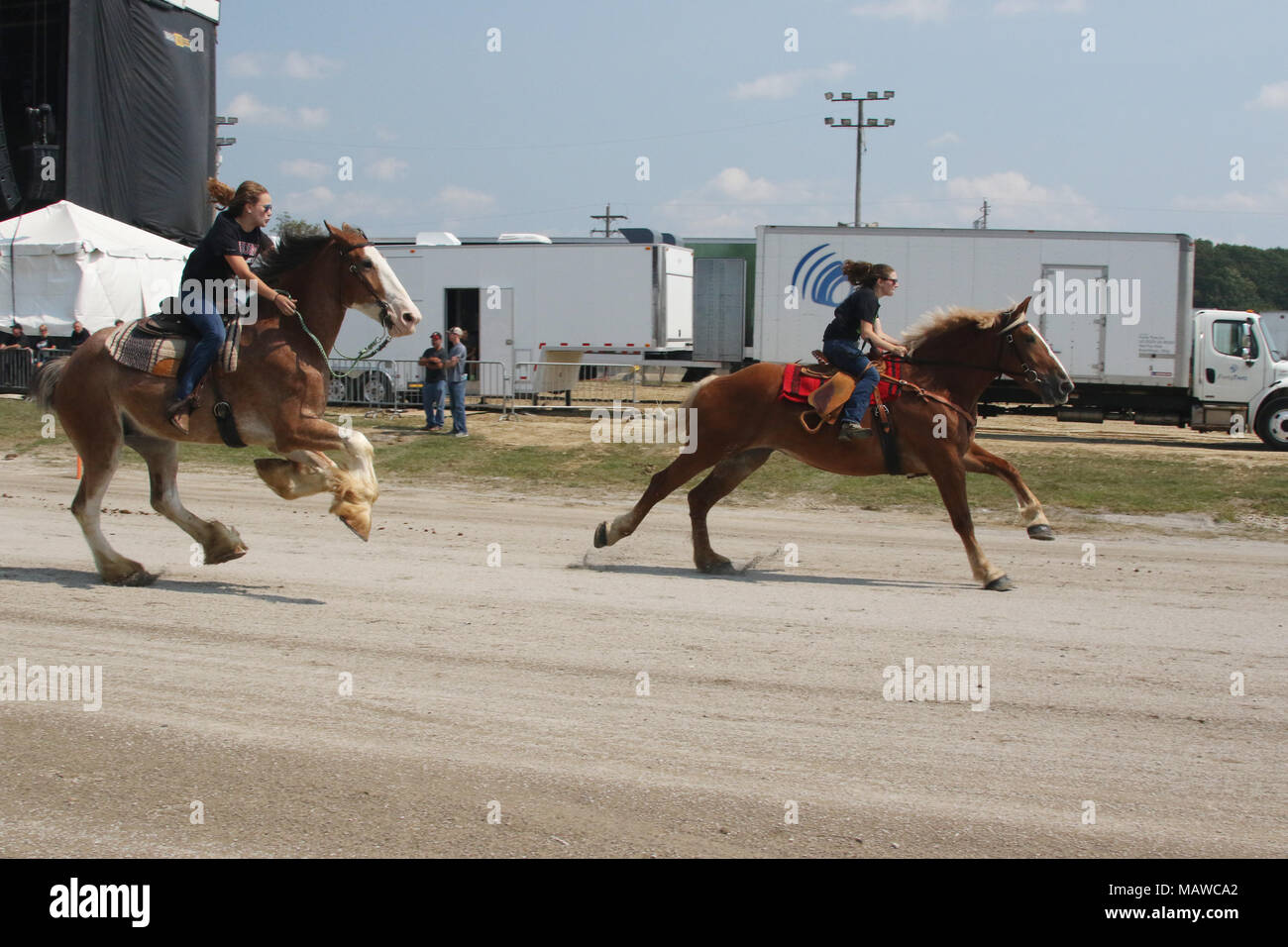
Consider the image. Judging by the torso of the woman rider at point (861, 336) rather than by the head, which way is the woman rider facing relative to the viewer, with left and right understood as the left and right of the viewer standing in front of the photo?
facing to the right of the viewer

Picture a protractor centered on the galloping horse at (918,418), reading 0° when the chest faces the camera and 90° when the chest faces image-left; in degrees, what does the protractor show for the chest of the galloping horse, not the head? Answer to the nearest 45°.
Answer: approximately 270°

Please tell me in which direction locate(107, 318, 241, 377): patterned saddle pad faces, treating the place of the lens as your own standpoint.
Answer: facing to the right of the viewer

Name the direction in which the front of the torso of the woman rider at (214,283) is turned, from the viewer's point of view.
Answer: to the viewer's right

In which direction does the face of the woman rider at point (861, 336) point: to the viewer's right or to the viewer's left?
to the viewer's right

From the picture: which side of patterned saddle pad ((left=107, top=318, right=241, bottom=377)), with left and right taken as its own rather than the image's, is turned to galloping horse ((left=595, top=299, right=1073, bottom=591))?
front

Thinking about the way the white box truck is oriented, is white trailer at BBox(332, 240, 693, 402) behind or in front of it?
behind

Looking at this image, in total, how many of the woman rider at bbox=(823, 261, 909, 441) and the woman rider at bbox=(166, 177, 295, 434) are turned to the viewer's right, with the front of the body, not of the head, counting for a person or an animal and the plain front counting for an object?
2

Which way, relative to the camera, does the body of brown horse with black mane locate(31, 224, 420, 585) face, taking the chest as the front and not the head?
to the viewer's right

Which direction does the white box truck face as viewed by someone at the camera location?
facing to the right of the viewer

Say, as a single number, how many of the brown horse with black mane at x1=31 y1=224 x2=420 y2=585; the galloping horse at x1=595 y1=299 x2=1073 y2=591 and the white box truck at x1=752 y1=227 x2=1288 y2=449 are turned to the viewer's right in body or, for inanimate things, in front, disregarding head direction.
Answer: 3

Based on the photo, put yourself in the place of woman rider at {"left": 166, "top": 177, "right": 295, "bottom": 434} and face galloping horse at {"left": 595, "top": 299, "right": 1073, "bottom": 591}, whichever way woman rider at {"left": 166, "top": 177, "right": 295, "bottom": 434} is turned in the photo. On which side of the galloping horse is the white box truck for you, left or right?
left

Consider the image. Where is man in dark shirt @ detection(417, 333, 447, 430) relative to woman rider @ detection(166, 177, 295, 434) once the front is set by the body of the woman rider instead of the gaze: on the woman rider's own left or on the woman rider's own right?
on the woman rider's own left

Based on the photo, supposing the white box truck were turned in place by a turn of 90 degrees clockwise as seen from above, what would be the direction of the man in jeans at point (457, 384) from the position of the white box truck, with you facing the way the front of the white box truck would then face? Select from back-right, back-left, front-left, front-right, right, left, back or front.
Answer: front-right

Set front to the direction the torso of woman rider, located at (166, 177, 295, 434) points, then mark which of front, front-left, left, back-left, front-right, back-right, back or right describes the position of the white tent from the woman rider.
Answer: left
